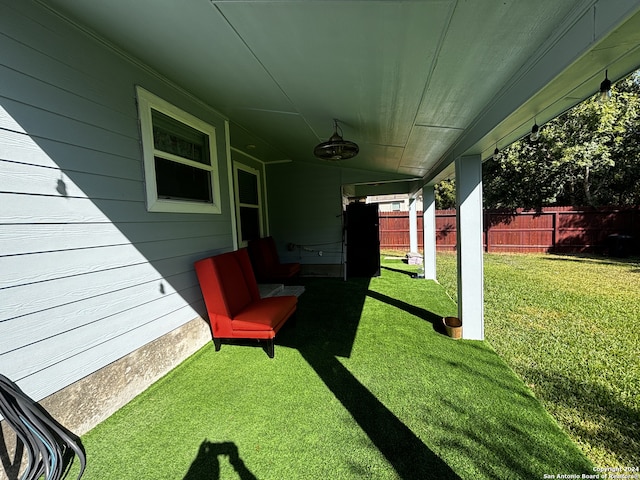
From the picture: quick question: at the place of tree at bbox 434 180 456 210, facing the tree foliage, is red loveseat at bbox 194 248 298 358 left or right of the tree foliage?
right

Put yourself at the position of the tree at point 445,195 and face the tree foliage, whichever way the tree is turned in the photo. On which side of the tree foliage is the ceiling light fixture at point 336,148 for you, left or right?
right

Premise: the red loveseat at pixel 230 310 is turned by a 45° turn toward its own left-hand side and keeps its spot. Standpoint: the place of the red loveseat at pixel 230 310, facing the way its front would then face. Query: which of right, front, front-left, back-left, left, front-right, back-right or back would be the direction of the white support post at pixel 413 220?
front

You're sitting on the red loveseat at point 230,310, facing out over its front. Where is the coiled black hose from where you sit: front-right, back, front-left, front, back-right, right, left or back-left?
back-right

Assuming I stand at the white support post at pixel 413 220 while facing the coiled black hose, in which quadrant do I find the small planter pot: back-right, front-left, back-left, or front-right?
front-left

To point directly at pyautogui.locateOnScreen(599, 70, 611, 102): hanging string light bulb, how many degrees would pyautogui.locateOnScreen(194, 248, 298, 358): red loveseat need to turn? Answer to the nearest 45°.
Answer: approximately 45° to its right

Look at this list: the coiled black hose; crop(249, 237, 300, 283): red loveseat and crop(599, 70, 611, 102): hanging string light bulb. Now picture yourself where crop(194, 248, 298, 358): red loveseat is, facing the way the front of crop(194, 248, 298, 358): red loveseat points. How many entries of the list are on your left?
1

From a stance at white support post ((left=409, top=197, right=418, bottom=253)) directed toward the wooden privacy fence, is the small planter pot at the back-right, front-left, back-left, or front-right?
back-right

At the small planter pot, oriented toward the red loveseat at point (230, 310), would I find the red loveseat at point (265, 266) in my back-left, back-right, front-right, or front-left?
front-right

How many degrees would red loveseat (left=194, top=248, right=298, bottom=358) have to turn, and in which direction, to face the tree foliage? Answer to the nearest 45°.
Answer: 0° — it already faces it

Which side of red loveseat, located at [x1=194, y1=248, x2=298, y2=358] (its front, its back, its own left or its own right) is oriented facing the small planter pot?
front

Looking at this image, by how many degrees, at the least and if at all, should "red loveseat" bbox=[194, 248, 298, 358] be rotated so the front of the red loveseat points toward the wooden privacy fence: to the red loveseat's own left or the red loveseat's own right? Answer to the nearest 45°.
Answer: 0° — it already faces it

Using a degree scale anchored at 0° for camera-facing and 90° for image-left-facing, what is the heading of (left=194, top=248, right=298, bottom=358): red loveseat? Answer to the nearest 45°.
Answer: approximately 270°

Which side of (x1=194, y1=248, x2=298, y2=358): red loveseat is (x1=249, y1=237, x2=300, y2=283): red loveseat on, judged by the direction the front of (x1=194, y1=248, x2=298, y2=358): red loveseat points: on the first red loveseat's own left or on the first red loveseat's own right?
on the first red loveseat's own left

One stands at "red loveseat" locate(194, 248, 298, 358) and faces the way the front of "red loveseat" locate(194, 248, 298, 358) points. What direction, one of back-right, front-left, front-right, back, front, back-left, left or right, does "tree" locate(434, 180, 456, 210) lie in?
front-left
